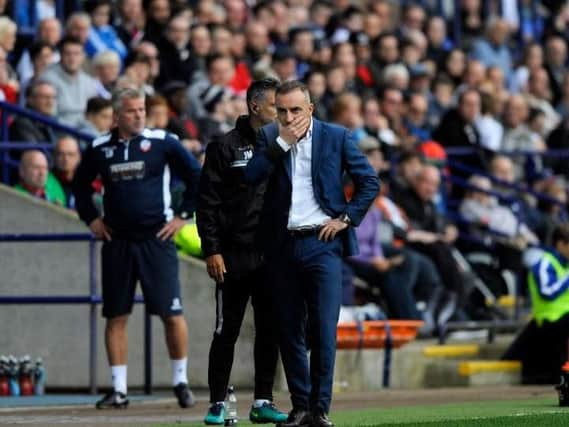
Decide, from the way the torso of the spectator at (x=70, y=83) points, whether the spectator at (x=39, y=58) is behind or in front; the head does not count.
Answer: behind

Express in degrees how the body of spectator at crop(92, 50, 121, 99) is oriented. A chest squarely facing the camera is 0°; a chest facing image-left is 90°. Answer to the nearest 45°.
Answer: approximately 315°

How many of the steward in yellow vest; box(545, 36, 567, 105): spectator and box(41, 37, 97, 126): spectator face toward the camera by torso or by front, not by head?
2

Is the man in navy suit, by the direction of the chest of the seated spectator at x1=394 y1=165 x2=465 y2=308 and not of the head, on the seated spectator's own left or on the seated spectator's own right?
on the seated spectator's own right

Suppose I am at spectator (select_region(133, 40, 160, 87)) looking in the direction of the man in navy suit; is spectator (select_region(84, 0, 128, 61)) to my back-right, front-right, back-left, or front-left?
back-right

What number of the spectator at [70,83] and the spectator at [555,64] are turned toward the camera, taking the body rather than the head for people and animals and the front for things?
2
